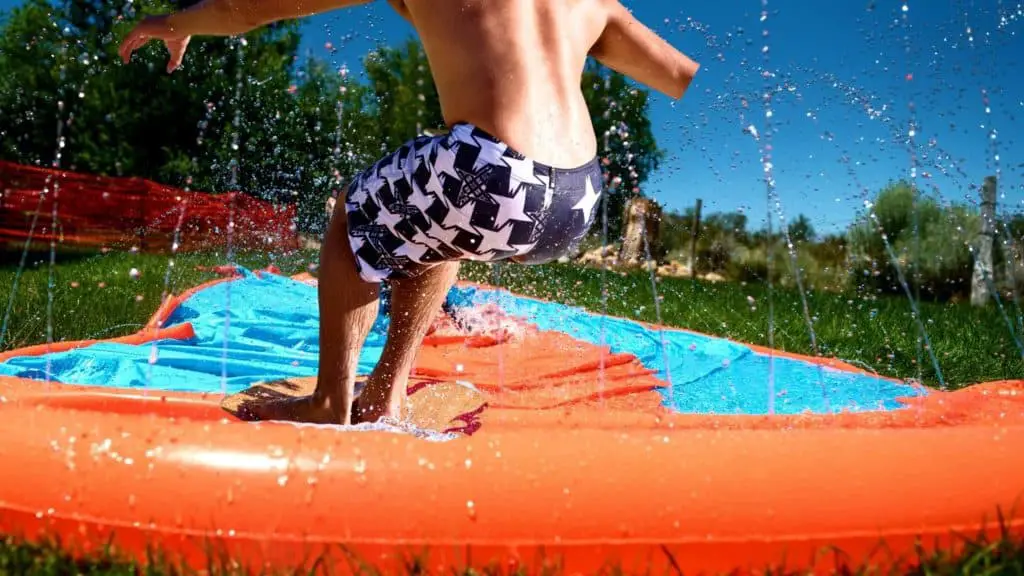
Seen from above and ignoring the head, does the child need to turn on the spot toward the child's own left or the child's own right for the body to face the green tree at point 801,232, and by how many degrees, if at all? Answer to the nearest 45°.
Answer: approximately 90° to the child's own right

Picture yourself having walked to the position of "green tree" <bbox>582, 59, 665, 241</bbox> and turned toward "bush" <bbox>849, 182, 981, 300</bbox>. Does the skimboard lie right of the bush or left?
right

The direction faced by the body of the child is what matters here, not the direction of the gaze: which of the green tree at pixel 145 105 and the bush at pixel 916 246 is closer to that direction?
the green tree

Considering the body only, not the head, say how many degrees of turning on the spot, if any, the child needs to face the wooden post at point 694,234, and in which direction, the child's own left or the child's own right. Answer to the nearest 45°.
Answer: approximately 45° to the child's own right

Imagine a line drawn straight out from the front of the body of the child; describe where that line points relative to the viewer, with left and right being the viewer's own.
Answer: facing away from the viewer and to the left of the viewer

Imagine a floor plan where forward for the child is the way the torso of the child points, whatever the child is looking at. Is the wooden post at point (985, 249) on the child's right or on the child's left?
on the child's right

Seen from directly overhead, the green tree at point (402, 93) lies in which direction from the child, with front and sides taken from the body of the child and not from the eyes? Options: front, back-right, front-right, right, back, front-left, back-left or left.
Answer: front-right
